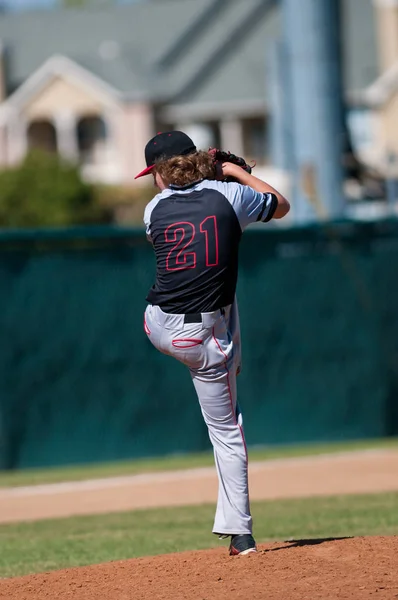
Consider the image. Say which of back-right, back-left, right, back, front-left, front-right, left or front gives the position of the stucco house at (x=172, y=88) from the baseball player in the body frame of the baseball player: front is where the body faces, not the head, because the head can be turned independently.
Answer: front

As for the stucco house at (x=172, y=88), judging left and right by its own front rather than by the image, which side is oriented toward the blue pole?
front

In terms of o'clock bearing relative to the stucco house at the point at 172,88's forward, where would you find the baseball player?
The baseball player is roughly at 12 o'clock from the stucco house.

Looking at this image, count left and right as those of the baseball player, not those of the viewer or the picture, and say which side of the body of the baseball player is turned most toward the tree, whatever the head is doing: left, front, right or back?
front

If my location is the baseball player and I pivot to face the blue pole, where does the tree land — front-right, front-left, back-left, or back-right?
front-left

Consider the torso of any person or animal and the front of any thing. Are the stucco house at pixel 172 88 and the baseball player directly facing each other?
yes

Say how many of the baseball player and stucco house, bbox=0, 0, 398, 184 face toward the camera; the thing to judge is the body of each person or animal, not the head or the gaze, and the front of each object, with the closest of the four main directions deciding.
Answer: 1

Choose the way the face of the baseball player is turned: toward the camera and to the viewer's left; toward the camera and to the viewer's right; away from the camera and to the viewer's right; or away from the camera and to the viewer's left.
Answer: away from the camera and to the viewer's left

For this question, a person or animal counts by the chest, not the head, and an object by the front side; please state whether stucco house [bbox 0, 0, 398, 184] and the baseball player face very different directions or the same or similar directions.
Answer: very different directions

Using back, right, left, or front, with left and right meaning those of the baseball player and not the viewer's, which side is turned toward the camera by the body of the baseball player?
back

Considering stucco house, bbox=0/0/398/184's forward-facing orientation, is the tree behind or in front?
in front

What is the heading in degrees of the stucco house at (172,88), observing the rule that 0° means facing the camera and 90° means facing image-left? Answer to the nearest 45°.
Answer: approximately 0°

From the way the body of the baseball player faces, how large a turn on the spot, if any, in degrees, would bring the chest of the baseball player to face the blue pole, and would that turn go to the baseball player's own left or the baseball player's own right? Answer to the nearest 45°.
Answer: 0° — they already face it
